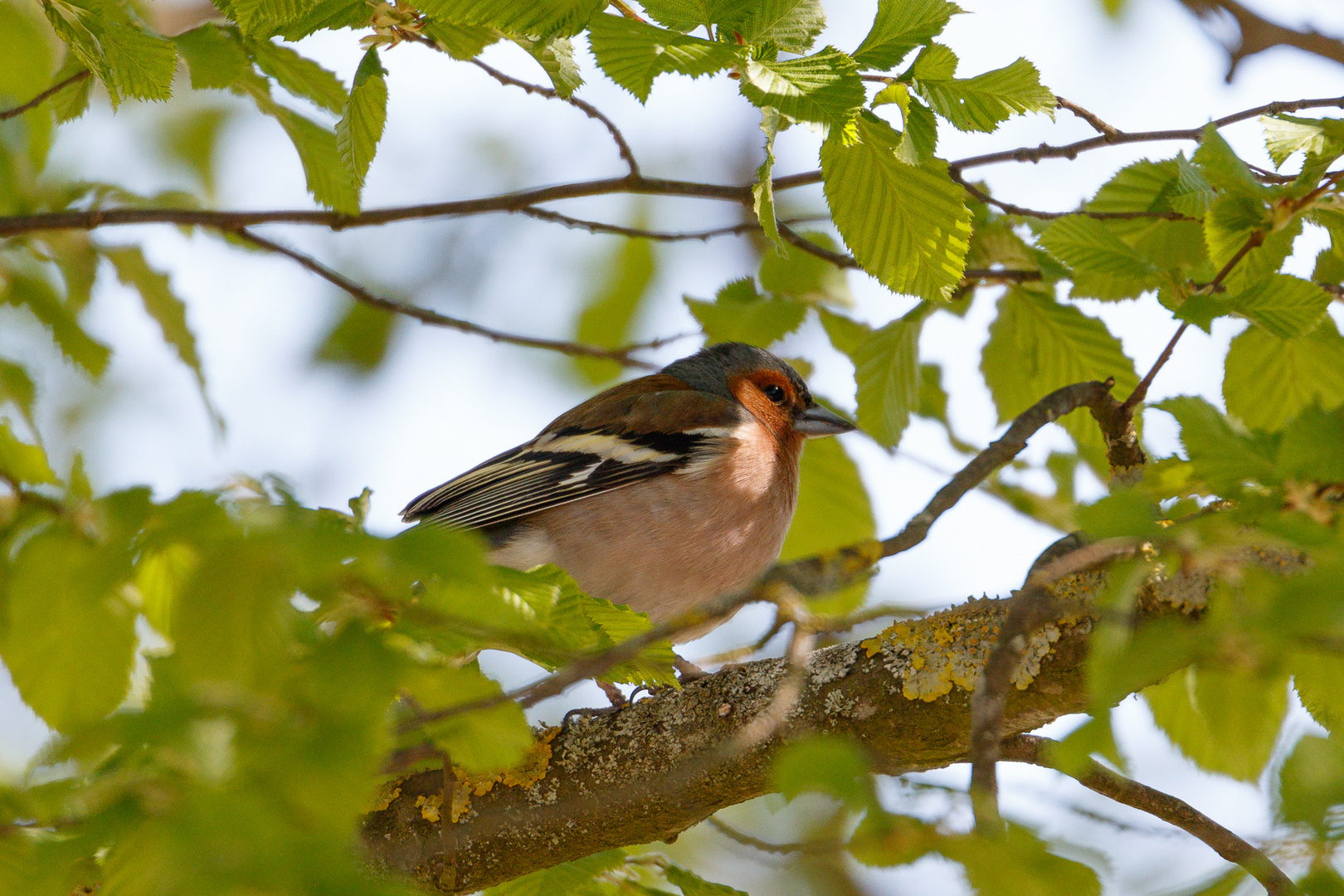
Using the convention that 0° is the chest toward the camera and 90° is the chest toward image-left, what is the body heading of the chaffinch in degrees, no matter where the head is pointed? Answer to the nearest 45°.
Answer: approximately 270°
